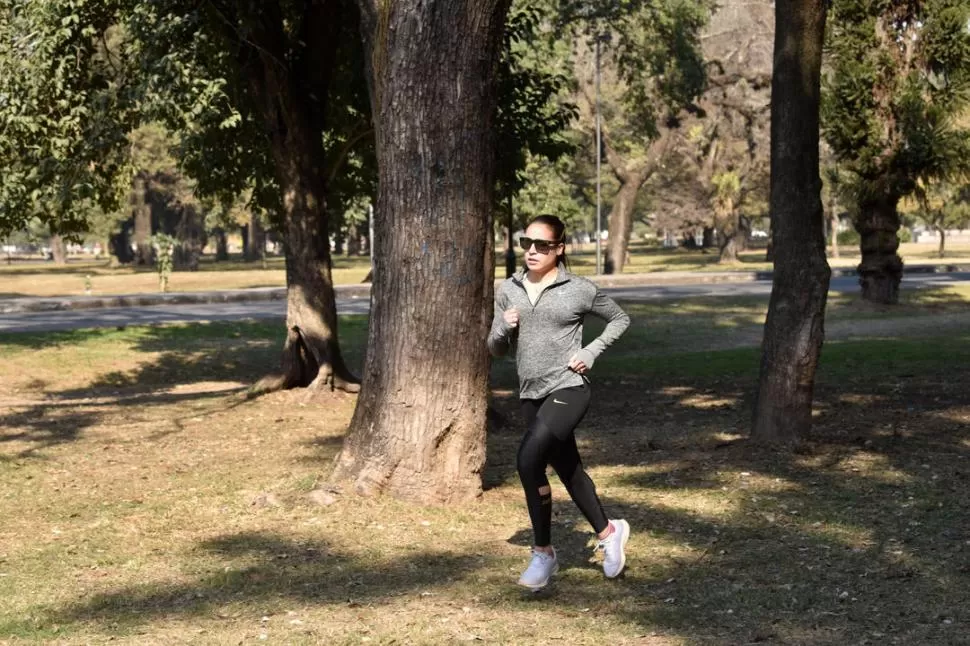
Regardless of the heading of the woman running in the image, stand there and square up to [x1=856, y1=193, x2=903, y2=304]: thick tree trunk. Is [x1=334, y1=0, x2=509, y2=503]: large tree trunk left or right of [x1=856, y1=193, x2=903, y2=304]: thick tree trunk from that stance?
left

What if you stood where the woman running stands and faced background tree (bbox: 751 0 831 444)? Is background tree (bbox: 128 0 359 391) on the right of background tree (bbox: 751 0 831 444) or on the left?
left

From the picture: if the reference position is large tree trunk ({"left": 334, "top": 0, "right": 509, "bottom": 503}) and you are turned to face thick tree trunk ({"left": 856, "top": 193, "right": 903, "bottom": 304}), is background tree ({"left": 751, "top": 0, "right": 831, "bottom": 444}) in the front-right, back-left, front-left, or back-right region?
front-right

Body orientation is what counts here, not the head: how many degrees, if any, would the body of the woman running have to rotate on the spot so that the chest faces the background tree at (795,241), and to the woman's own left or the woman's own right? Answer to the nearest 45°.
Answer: approximately 180°

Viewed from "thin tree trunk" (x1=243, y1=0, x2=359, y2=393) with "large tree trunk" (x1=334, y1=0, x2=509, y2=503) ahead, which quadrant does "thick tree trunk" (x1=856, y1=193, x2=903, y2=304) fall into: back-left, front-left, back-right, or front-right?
back-left

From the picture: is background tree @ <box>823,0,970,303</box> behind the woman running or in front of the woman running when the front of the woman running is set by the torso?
behind

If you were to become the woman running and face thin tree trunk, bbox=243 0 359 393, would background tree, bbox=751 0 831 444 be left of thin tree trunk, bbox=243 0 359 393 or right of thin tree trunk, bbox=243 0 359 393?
right

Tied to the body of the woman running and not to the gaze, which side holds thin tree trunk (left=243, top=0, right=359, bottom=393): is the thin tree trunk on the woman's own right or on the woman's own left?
on the woman's own right

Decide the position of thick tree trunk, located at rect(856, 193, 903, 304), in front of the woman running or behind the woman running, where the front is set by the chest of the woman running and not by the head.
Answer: behind

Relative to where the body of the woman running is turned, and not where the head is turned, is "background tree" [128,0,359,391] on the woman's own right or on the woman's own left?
on the woman's own right

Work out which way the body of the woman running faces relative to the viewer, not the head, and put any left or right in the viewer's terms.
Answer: facing the viewer and to the left of the viewer

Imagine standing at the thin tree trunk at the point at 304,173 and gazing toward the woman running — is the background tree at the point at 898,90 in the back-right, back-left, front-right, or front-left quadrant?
back-left
